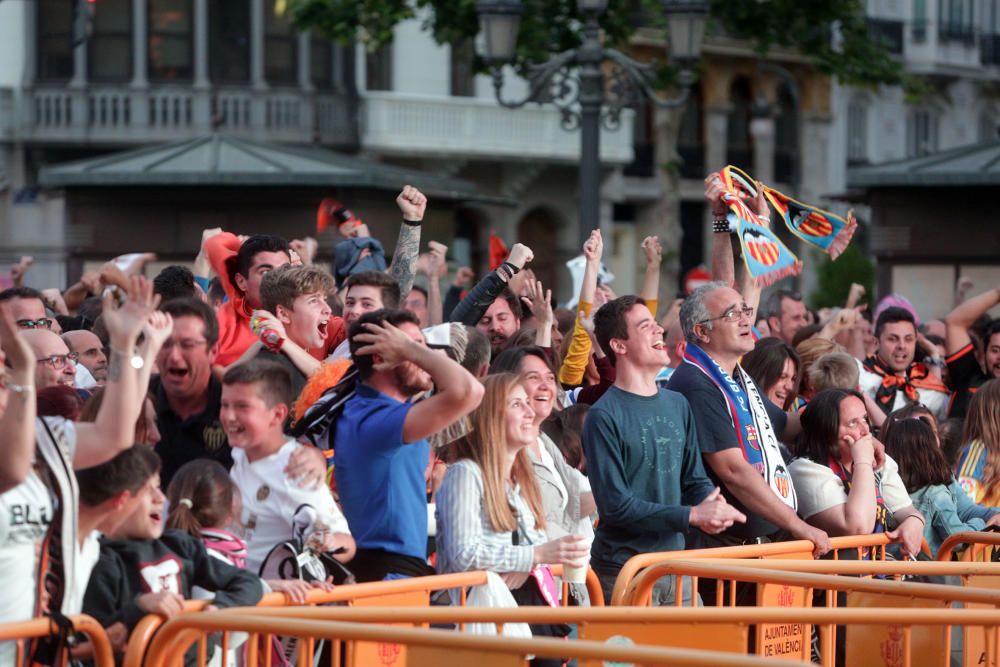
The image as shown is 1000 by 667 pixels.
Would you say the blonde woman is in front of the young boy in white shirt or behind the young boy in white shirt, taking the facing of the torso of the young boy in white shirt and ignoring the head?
behind

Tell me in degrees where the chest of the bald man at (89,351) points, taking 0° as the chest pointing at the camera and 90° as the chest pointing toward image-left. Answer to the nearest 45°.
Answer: approximately 315°

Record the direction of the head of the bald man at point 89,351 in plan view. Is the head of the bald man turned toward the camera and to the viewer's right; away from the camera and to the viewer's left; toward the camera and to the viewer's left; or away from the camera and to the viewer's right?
toward the camera and to the viewer's right

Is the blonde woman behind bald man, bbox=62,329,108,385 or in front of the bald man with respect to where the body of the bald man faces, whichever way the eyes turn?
in front

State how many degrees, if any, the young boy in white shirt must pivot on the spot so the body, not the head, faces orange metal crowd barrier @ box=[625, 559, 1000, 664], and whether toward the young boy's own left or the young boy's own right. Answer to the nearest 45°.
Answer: approximately 135° to the young boy's own left

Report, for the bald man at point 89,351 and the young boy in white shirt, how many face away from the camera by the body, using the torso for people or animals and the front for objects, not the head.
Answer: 0

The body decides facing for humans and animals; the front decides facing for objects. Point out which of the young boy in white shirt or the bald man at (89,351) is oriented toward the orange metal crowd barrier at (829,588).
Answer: the bald man

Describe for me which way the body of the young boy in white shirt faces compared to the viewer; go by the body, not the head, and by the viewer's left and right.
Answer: facing the viewer and to the left of the viewer

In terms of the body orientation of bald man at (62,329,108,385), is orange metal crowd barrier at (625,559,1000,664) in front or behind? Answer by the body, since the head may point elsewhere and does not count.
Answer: in front
